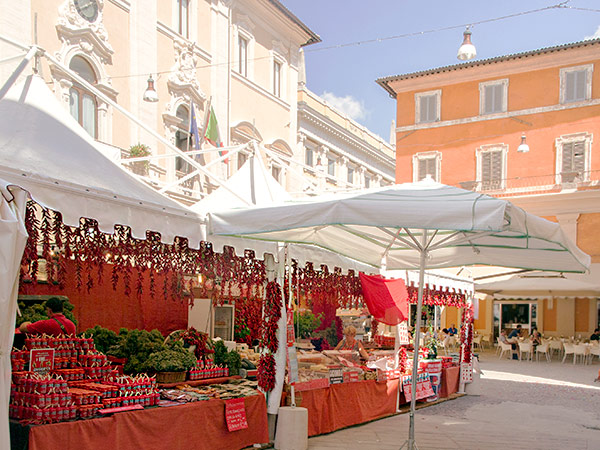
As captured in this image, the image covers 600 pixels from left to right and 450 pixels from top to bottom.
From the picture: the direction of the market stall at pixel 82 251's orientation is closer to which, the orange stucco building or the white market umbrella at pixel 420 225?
the white market umbrella

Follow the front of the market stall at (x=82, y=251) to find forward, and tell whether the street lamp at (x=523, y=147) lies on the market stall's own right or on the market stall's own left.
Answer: on the market stall's own left

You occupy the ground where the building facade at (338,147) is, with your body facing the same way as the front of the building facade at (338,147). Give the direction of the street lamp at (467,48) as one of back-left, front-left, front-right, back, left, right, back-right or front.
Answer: front-right

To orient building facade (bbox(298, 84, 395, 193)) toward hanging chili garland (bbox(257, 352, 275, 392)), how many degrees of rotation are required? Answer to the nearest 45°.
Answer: approximately 45° to its right

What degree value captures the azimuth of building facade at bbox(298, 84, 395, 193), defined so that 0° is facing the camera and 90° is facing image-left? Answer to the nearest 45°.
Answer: approximately 315°

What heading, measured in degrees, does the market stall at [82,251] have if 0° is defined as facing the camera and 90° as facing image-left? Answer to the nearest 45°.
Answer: approximately 315°

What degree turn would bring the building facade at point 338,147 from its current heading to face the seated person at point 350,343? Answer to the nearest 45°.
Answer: approximately 45° to its right

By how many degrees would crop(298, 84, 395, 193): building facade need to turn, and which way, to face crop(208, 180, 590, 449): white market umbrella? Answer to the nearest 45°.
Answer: approximately 45° to its right
